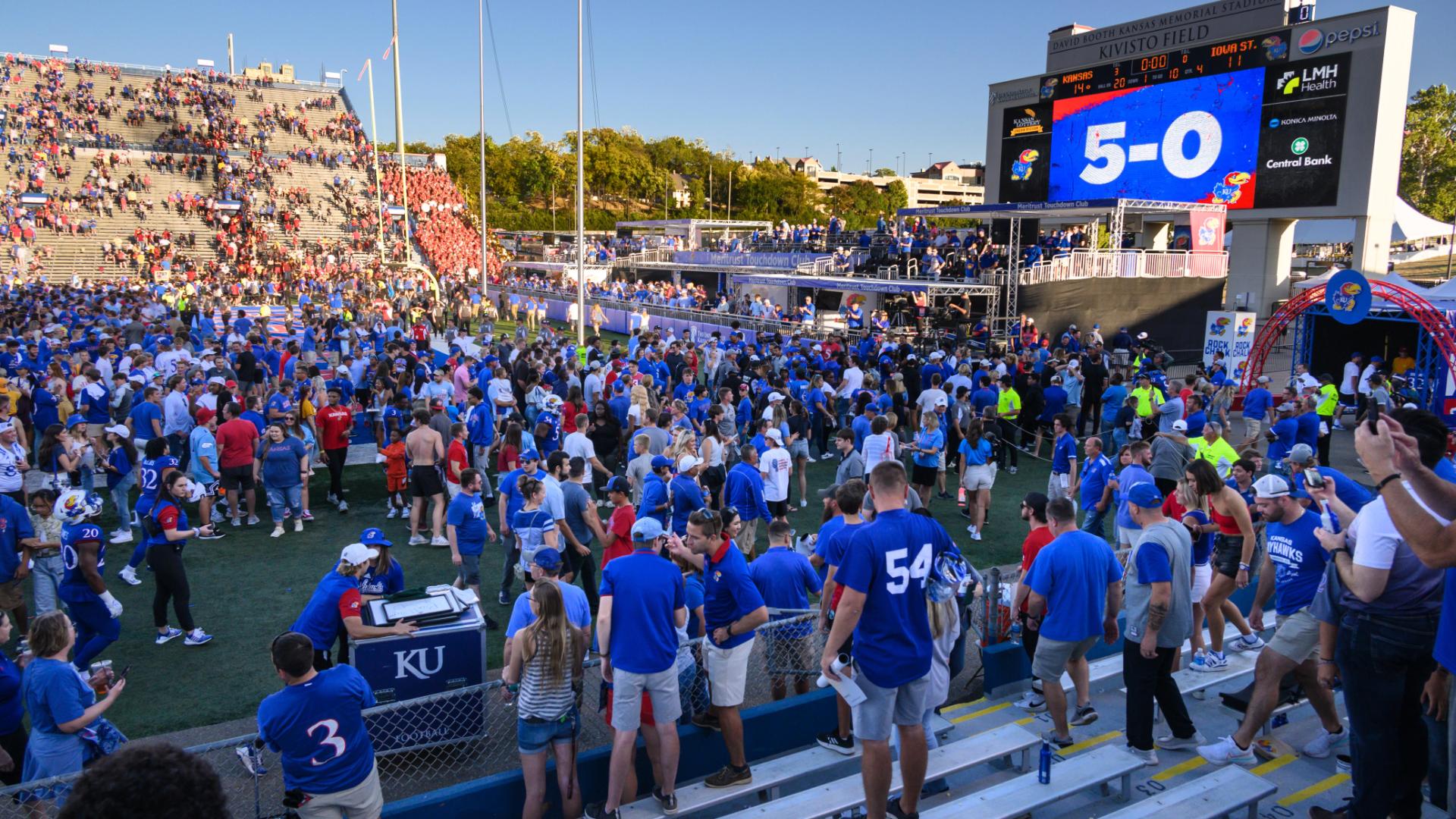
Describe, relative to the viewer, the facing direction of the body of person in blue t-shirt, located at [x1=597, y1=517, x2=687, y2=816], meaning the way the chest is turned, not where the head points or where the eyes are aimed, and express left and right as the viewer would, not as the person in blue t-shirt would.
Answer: facing away from the viewer

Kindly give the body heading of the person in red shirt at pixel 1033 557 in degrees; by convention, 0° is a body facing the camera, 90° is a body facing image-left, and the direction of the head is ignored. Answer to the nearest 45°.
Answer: approximately 90°

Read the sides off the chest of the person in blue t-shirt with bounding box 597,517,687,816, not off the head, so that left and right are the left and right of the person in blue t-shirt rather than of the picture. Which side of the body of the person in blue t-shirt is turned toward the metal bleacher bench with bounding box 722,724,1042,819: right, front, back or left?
right

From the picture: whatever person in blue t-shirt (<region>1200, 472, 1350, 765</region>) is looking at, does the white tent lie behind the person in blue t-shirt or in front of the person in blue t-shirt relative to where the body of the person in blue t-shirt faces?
behind

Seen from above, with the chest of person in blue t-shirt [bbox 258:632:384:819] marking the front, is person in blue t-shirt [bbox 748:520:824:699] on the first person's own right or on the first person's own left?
on the first person's own right

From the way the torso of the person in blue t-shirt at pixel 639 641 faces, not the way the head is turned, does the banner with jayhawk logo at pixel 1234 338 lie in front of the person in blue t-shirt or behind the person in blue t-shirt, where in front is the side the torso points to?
in front

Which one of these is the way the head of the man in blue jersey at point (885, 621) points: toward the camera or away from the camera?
away from the camera

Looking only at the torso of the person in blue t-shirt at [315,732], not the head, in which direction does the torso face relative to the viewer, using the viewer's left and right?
facing away from the viewer

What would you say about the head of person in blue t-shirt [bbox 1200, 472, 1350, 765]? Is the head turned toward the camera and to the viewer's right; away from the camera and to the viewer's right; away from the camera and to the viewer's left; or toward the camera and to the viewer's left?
toward the camera and to the viewer's left

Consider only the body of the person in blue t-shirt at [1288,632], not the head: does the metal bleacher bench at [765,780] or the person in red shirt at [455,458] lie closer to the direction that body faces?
the metal bleacher bench

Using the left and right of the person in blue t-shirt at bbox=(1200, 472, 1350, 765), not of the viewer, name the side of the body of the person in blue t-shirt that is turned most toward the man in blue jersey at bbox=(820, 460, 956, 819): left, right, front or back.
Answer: front

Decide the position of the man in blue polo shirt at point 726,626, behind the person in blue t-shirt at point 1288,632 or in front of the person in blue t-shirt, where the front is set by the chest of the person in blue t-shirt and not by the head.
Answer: in front

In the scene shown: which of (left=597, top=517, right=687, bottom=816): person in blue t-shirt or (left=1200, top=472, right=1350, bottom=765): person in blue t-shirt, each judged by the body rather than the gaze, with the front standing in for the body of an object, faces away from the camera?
(left=597, top=517, right=687, bottom=816): person in blue t-shirt
